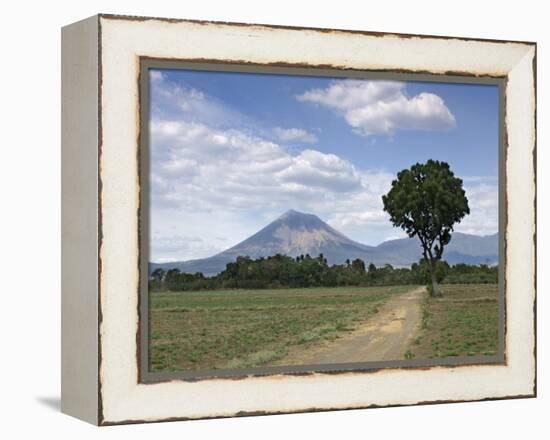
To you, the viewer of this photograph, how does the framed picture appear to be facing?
facing the viewer and to the right of the viewer
